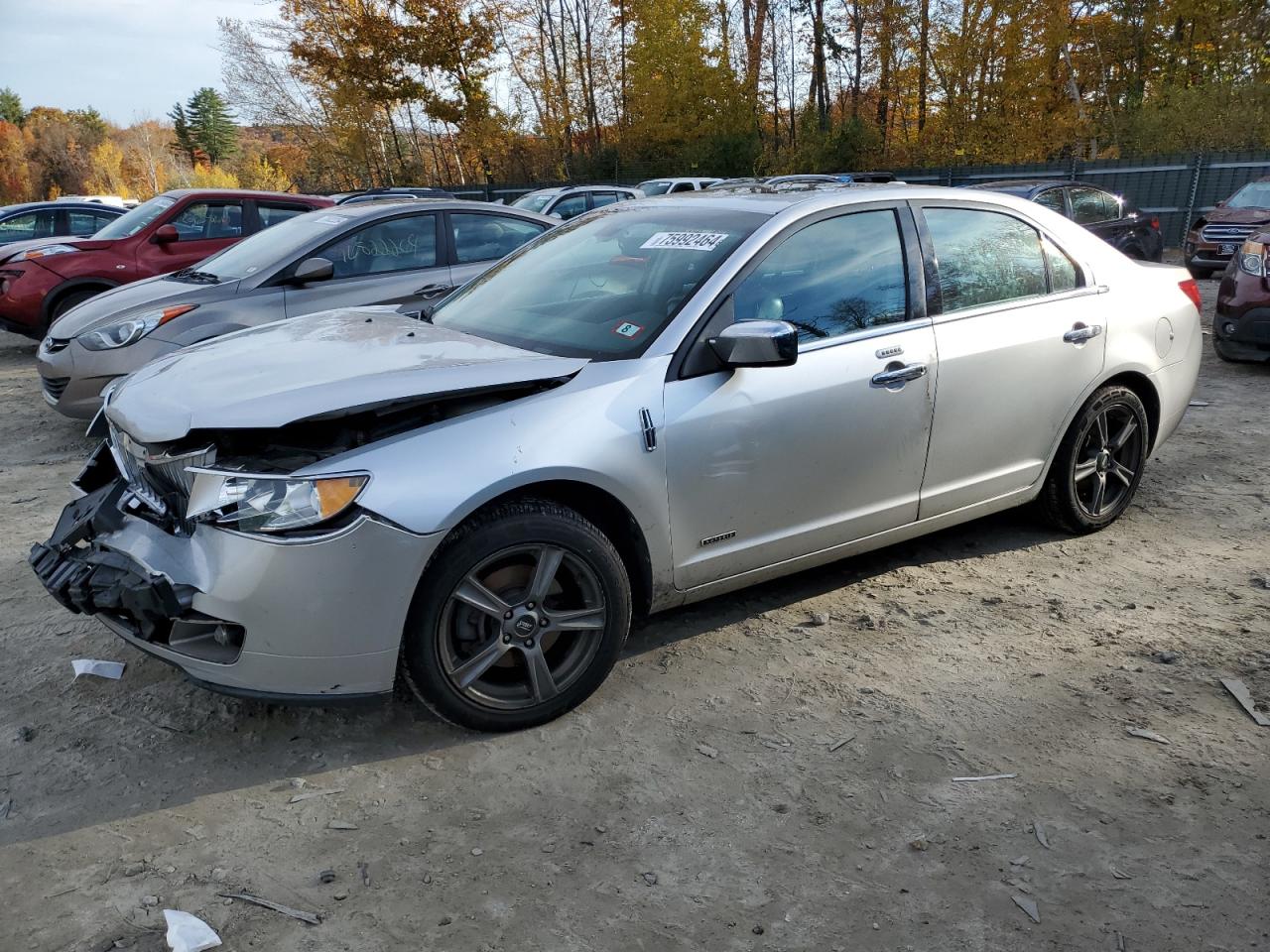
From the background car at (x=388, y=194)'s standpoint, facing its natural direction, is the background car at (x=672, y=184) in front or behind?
behind

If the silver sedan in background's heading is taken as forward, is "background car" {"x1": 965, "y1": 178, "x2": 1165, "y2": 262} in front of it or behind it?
behind

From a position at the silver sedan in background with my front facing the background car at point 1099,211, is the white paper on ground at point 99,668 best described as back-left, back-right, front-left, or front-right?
back-right

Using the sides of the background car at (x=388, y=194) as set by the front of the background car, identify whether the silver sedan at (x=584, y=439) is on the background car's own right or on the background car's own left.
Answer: on the background car's own left

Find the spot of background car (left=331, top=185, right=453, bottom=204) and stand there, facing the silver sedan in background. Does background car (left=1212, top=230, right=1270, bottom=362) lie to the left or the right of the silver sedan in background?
left

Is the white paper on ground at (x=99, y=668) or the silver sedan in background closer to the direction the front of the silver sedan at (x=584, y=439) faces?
the white paper on ground

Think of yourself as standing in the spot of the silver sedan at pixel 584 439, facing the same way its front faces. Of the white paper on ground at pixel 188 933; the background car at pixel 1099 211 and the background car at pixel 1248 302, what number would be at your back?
2

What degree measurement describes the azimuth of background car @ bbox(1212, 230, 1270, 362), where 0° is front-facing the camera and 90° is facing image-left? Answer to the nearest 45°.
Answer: approximately 45°

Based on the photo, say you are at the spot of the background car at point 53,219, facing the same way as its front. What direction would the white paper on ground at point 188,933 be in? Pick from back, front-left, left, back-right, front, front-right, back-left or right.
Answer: front-left

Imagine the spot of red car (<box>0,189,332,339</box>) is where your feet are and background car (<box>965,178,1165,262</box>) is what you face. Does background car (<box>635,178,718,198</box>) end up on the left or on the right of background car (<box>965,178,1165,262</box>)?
left
